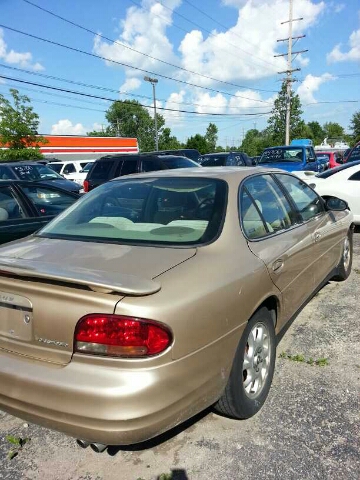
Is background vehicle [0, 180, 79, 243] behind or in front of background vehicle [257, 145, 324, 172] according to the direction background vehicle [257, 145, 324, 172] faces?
in front

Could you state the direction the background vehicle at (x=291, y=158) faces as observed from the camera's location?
facing the viewer and to the left of the viewer

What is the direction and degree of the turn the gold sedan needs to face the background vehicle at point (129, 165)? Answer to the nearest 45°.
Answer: approximately 45° to its left

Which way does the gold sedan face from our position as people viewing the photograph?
facing away from the viewer and to the right of the viewer

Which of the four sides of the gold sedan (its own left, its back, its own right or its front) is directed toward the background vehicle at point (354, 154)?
front

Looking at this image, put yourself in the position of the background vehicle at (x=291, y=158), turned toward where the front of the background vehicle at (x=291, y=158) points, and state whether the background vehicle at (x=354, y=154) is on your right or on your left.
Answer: on your left

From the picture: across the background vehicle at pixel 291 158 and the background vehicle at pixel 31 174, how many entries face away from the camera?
0

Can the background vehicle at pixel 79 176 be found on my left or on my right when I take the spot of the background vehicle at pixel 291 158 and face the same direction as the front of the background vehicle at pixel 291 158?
on my right

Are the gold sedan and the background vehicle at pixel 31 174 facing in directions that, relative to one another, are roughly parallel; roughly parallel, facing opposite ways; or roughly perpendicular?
roughly perpendicular
